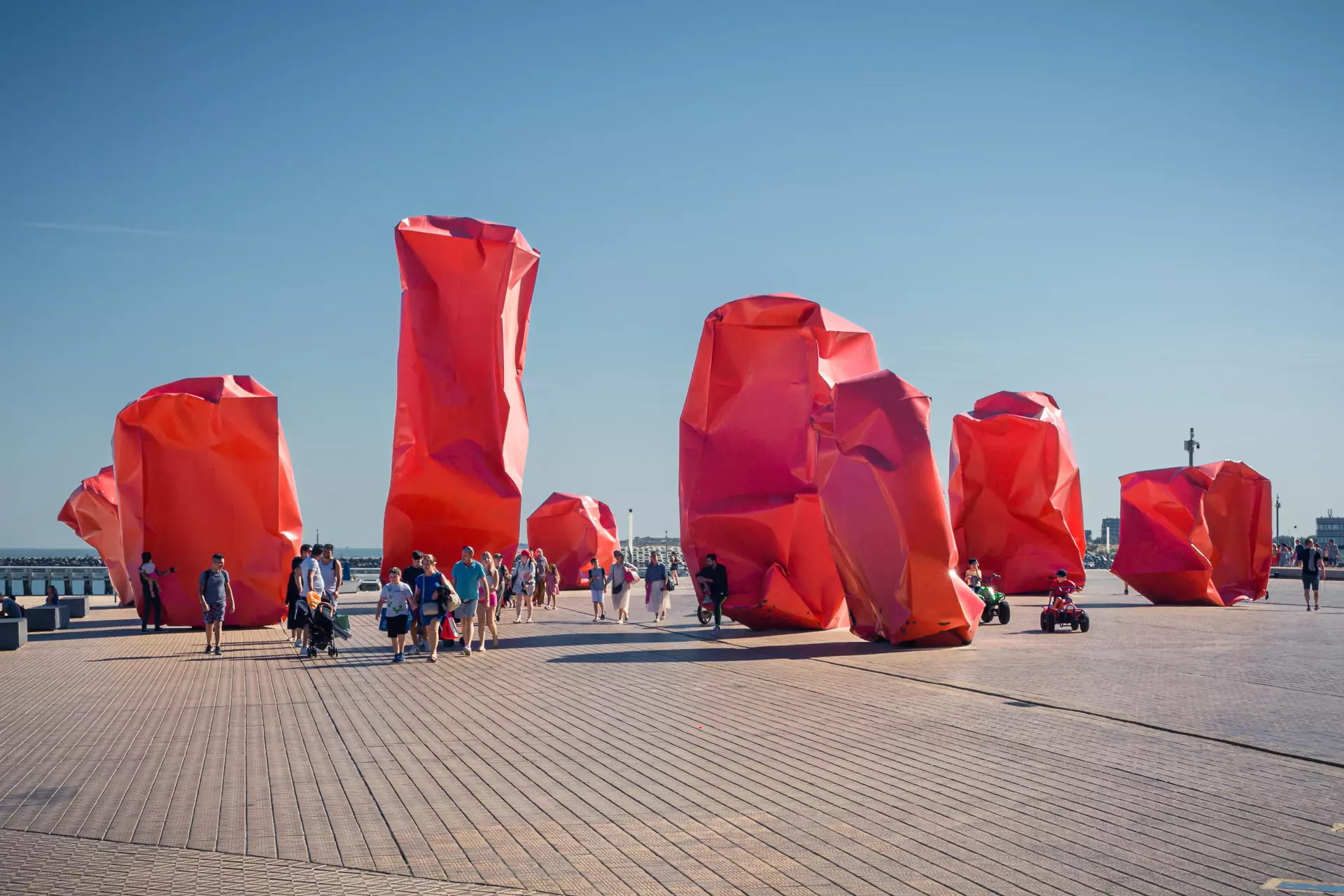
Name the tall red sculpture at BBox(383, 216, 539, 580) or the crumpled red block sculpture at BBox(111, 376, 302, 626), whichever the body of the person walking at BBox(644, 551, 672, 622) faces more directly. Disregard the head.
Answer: the crumpled red block sculpture

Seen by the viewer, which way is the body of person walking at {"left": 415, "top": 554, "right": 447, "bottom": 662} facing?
toward the camera

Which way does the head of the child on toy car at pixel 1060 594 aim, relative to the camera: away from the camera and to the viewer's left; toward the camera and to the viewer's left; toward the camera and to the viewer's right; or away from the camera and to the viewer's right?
toward the camera and to the viewer's left

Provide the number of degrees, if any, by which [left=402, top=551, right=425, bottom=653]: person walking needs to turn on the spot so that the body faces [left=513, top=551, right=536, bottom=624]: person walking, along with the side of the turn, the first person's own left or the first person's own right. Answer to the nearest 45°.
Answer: approximately 180°

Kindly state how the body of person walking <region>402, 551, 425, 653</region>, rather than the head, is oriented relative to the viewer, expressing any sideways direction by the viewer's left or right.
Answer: facing the viewer

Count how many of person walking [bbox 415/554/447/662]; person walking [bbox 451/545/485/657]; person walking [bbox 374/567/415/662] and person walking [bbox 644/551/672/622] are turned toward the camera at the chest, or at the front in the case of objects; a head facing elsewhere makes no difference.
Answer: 4

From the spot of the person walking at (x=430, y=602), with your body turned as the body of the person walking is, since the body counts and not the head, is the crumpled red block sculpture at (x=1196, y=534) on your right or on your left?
on your left

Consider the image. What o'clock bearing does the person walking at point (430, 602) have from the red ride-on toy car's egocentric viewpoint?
The person walking is roughly at 3 o'clock from the red ride-on toy car.

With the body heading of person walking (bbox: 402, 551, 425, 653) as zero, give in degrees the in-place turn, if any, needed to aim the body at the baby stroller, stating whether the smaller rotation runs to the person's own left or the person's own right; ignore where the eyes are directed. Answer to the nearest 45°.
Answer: approximately 90° to the person's own right

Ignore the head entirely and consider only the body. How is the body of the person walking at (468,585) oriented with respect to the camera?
toward the camera

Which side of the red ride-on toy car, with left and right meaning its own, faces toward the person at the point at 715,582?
right
